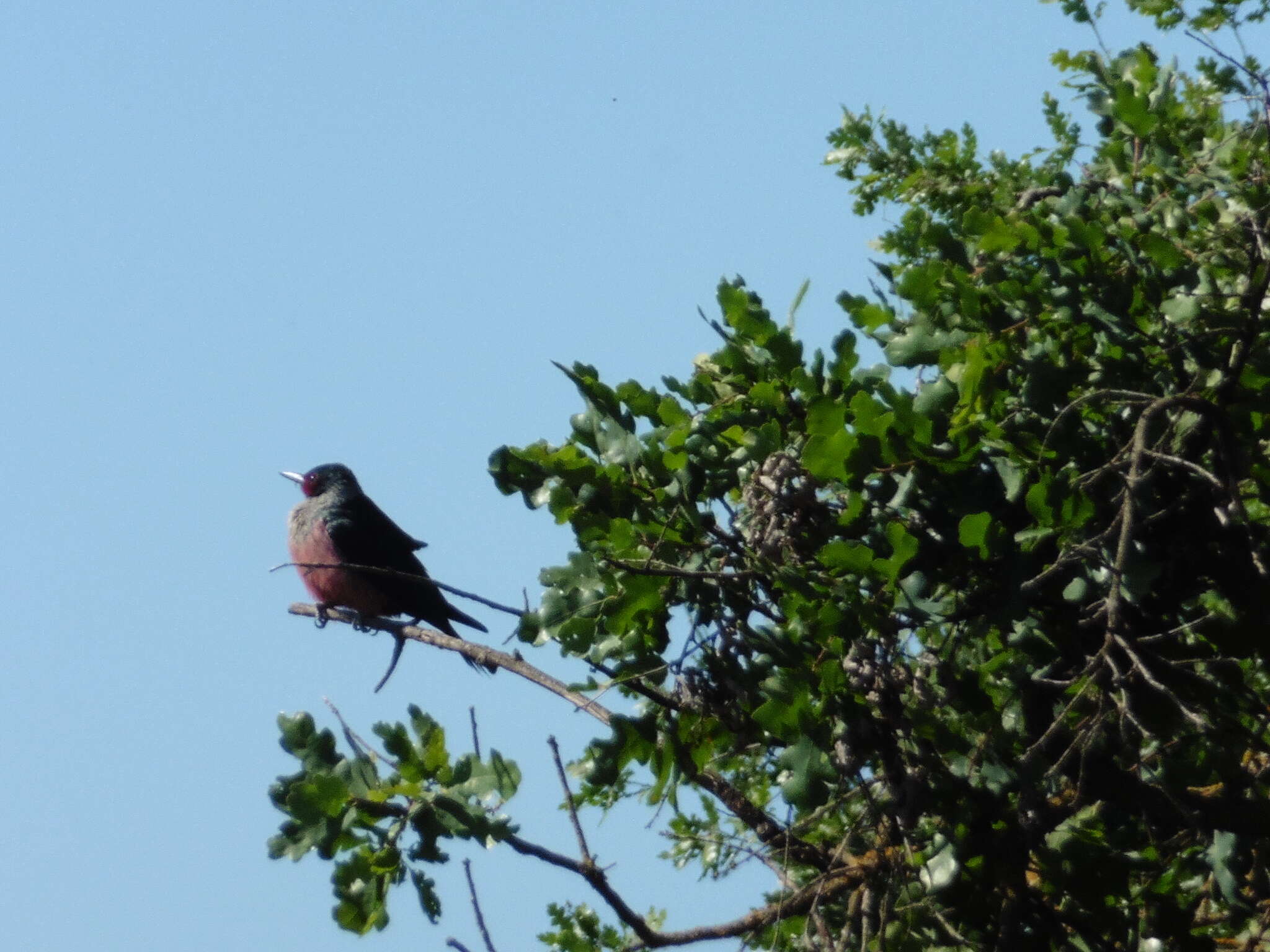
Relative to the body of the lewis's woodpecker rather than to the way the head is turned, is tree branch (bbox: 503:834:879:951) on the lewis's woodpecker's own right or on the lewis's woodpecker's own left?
on the lewis's woodpecker's own left

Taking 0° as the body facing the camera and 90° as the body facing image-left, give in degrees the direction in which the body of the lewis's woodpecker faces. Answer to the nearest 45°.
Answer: approximately 90°
